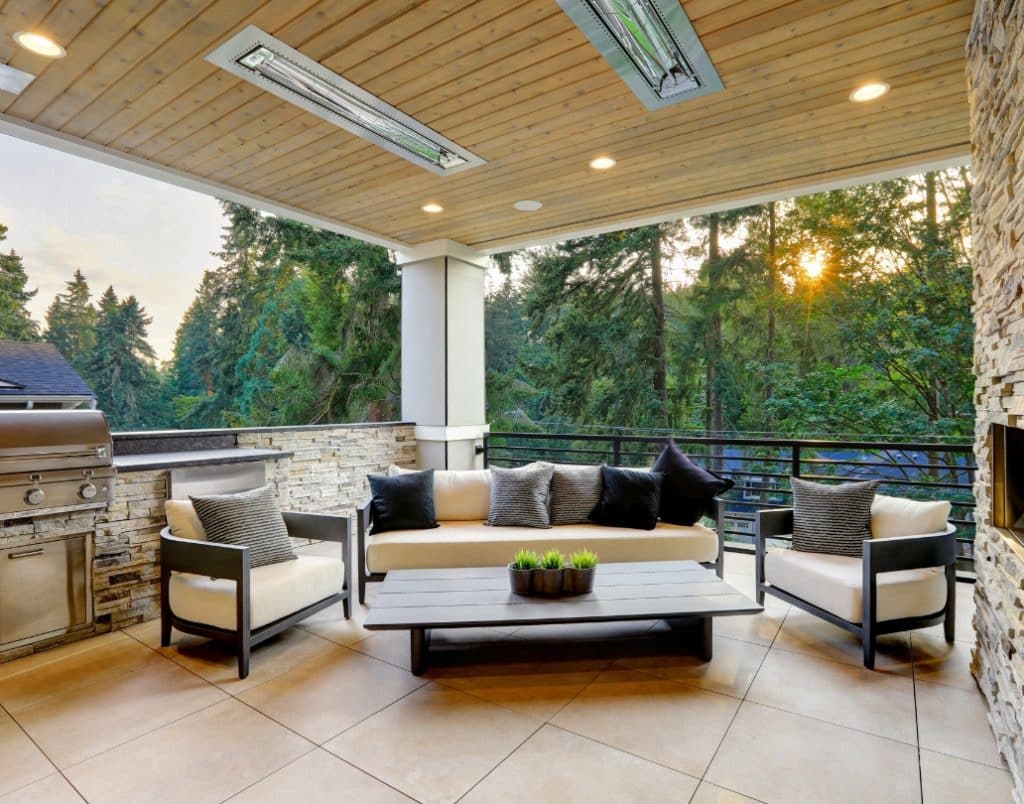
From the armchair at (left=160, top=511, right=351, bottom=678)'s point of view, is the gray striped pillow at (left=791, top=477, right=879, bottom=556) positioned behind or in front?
in front

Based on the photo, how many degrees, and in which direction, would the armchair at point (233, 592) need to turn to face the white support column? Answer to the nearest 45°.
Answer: approximately 90° to its left

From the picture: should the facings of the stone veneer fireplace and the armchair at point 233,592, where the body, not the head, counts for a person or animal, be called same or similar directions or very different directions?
very different directions

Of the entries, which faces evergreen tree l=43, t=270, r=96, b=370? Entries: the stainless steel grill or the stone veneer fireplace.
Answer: the stone veneer fireplace

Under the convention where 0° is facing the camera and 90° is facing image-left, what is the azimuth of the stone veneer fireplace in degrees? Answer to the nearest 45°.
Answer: approximately 90°

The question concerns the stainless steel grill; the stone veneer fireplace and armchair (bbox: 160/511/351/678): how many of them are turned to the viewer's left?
1

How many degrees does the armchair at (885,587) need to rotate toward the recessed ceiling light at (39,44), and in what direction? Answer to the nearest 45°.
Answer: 0° — it already faces it

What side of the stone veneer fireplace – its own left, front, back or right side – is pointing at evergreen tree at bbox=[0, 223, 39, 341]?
front

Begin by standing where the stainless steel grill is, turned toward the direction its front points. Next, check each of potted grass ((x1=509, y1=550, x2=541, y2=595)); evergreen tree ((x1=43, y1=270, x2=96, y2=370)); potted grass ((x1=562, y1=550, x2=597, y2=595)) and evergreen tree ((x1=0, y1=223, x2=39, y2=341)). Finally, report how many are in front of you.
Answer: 2

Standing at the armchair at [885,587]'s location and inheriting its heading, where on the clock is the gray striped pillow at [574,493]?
The gray striped pillow is roughly at 2 o'clock from the armchair.

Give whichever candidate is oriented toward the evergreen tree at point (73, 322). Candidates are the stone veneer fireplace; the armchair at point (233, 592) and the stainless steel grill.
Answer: the stone veneer fireplace

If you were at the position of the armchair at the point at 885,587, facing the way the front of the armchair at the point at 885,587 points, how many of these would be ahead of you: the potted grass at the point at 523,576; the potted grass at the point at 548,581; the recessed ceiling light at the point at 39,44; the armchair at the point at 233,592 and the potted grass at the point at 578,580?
5

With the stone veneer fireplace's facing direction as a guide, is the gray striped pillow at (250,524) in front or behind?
in front

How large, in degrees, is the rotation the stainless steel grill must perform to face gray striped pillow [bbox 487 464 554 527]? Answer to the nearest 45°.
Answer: approximately 45° to its left
